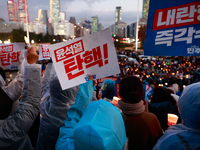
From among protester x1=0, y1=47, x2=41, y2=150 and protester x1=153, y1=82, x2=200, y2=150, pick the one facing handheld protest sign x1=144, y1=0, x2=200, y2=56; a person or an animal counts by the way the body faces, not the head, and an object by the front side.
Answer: protester x1=153, y1=82, x2=200, y2=150

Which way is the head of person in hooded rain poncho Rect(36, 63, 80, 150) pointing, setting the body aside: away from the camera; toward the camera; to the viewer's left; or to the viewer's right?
away from the camera

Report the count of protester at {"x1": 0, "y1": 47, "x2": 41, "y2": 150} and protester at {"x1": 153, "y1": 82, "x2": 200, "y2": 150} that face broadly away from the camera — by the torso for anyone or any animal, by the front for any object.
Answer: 2

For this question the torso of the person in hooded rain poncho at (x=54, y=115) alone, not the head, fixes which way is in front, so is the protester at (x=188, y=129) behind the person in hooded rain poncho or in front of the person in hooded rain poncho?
behind

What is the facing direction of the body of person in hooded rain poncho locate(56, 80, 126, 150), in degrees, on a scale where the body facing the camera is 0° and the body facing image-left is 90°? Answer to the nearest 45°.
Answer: approximately 180°

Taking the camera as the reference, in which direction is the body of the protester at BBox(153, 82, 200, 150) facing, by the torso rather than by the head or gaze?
away from the camera

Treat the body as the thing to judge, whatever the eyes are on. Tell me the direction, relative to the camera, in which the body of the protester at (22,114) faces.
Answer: away from the camera

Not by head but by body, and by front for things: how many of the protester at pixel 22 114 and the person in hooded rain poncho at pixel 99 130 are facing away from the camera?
2

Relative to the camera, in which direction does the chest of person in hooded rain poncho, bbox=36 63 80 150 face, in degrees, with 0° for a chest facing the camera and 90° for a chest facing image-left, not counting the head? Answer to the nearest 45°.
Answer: approximately 180°

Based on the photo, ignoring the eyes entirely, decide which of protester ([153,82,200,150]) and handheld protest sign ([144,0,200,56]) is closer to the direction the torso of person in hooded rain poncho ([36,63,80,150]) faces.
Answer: the handheld protest sign

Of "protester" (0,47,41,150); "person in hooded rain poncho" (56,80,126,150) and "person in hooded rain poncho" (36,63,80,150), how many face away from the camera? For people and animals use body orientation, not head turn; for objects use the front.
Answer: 3

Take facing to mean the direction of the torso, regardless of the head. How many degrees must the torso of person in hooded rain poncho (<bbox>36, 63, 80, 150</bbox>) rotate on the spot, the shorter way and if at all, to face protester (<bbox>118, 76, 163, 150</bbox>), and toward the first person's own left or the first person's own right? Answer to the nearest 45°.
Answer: approximately 135° to the first person's own right
